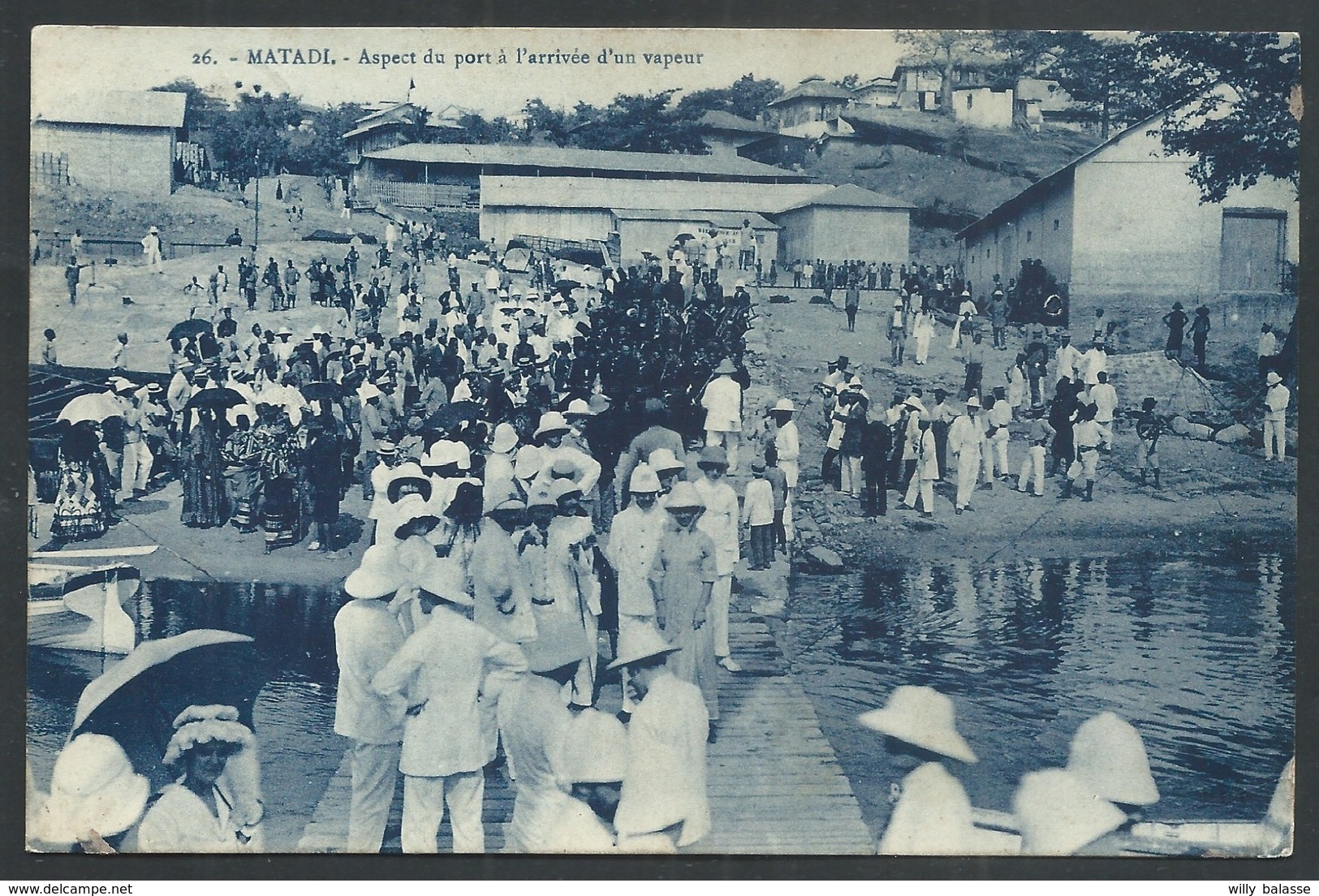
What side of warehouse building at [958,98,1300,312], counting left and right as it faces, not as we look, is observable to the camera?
front

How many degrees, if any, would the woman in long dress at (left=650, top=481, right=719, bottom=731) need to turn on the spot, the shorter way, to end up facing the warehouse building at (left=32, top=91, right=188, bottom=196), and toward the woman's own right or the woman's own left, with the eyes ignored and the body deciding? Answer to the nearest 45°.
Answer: approximately 90° to the woman's own right

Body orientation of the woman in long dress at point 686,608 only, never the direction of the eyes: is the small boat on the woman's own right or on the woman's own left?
on the woman's own right

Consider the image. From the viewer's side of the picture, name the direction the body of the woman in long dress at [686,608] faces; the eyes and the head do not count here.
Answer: toward the camera

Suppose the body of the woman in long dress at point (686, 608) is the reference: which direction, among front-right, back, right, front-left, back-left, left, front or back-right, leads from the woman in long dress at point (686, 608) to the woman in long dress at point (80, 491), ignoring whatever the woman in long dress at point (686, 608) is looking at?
right

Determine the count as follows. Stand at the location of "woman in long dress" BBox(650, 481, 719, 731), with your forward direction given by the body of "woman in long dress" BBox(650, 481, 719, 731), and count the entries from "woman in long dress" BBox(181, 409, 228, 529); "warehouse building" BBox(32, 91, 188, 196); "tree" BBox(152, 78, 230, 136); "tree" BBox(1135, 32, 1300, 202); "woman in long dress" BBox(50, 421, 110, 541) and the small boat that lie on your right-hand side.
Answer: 5

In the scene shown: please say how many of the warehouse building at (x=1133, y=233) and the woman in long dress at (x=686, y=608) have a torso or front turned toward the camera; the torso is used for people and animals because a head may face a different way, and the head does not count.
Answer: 2

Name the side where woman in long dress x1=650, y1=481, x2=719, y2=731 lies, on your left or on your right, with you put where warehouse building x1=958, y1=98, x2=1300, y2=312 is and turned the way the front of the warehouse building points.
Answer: on your right

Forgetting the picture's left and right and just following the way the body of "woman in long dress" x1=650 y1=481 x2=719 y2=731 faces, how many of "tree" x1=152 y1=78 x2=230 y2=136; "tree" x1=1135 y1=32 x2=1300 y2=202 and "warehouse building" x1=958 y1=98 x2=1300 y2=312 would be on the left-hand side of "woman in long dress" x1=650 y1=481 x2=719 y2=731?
2
